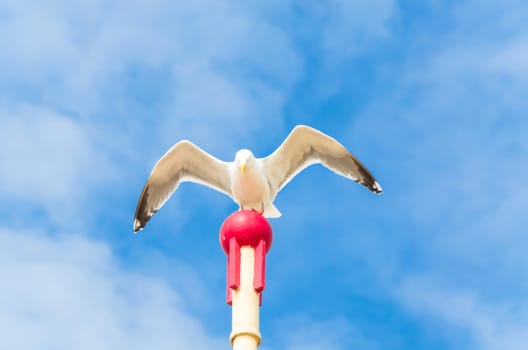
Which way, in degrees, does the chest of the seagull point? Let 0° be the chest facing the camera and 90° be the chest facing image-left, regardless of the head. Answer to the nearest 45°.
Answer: approximately 0°
